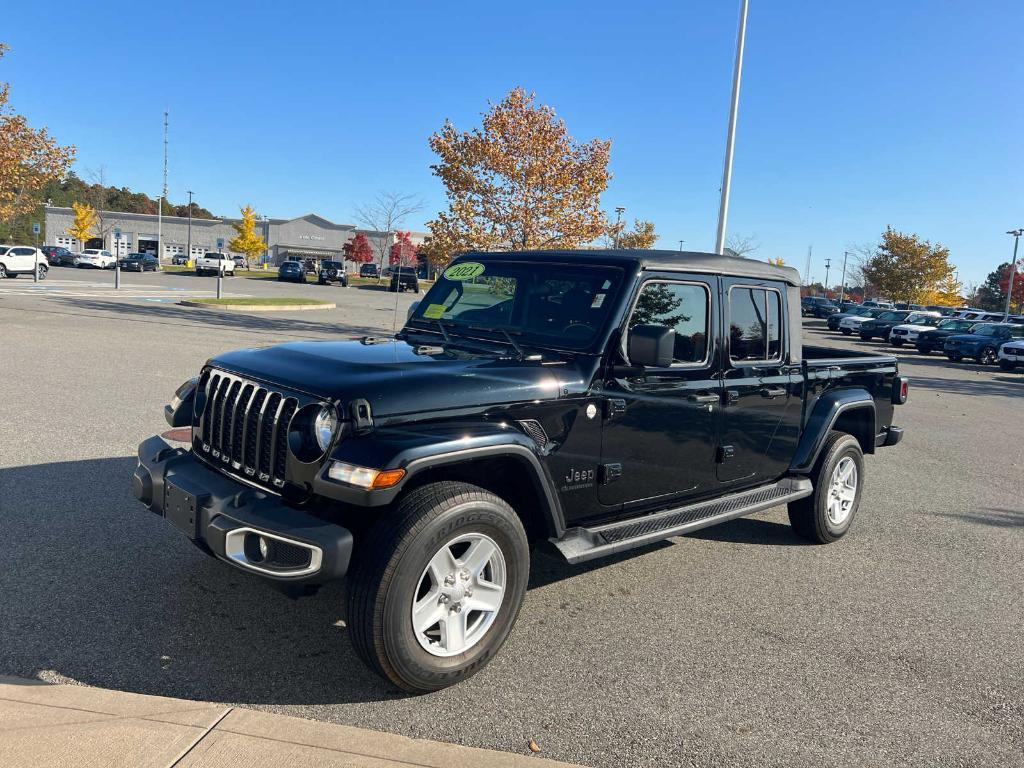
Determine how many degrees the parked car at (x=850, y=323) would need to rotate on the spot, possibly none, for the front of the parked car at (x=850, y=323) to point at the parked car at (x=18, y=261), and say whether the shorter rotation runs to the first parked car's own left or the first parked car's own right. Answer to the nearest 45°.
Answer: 0° — it already faces it

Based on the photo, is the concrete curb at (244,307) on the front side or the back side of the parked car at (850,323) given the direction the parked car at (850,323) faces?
on the front side

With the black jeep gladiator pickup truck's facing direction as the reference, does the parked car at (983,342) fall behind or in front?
behind

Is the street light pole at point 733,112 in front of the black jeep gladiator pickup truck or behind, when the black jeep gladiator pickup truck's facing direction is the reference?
behind

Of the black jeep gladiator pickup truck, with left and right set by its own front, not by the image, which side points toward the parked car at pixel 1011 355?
back

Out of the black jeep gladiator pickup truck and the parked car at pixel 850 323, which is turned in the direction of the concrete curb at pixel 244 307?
the parked car

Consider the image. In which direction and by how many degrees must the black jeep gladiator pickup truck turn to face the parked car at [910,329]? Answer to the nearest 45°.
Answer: approximately 180°

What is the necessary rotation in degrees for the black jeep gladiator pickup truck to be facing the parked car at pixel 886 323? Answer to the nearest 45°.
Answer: approximately 180°

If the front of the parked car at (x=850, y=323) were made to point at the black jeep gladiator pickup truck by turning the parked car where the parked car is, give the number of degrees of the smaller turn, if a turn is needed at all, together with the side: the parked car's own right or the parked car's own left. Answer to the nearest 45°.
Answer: approximately 45° to the parked car's own left

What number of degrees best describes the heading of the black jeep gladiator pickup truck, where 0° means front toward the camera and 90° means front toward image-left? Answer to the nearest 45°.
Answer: approximately 45°
